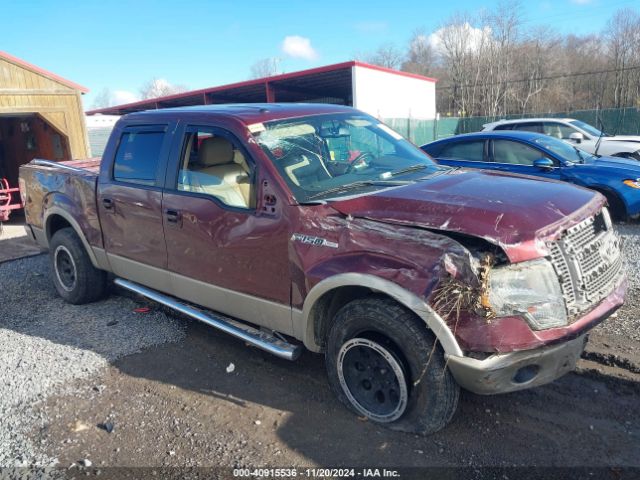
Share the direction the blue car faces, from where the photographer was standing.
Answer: facing the viewer and to the right of the viewer

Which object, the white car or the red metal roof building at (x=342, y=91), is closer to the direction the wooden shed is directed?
the white car

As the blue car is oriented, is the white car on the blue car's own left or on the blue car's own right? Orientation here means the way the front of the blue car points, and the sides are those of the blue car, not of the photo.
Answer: on the blue car's own left

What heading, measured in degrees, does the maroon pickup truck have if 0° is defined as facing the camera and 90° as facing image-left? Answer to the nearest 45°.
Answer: approximately 315°

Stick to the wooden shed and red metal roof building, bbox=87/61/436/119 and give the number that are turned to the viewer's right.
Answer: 0

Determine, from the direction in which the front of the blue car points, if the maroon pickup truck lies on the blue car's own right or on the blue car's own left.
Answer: on the blue car's own right

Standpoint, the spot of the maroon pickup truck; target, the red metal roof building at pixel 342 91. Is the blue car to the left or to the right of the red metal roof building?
right

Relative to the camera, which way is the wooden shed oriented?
toward the camera

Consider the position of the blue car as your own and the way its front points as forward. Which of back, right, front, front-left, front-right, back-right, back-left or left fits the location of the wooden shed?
back-right

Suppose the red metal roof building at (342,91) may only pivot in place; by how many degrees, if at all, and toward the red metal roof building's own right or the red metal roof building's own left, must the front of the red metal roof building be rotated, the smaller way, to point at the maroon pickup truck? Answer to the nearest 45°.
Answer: approximately 45° to the red metal roof building's own left

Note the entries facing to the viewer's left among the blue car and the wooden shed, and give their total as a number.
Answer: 0

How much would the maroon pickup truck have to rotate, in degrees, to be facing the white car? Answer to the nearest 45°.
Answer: approximately 90° to its left

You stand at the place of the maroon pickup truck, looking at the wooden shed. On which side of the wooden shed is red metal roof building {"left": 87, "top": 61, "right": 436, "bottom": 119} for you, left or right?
right

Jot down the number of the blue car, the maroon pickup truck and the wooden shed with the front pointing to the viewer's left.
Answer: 0

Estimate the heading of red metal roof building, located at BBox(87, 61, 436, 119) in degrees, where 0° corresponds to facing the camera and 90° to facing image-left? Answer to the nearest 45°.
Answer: approximately 45°

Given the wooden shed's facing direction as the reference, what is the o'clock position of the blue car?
The blue car is roughly at 11 o'clock from the wooden shed.

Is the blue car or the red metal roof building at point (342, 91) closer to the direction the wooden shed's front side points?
the blue car
